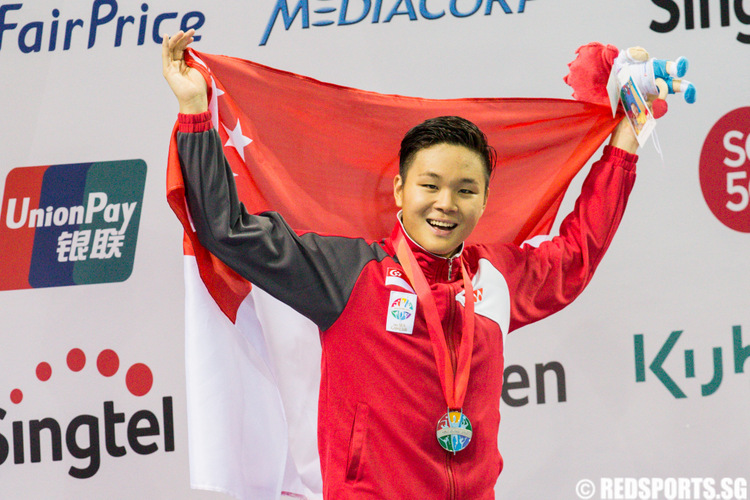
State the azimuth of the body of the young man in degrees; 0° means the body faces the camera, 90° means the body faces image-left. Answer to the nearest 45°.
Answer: approximately 315°

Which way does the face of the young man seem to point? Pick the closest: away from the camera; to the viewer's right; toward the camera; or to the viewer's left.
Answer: toward the camera
